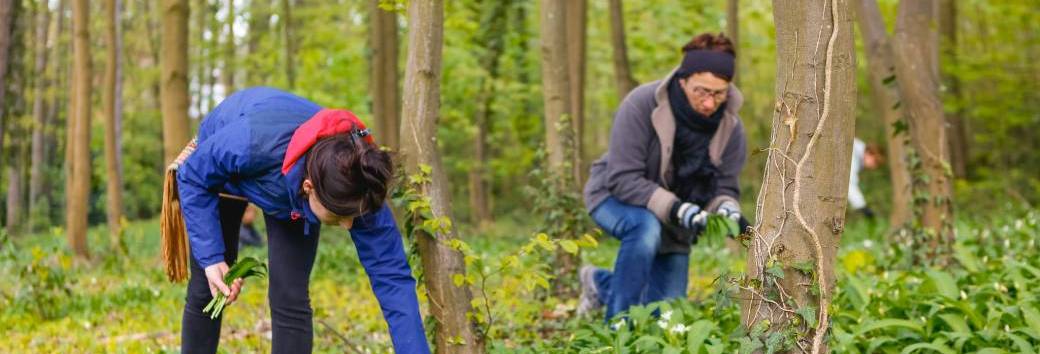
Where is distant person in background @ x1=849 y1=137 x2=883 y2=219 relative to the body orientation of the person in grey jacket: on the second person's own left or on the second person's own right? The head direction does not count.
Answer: on the second person's own left

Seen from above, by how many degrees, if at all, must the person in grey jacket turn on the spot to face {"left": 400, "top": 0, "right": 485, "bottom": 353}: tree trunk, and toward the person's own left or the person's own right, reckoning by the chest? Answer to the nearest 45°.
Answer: approximately 90° to the person's own right

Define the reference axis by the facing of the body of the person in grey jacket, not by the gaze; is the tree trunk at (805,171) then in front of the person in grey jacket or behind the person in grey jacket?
in front

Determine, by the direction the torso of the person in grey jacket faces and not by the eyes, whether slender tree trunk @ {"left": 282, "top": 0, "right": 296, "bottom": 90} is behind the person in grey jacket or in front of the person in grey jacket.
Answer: behind

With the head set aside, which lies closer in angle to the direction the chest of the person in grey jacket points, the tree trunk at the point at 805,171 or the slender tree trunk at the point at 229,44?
the tree trunk

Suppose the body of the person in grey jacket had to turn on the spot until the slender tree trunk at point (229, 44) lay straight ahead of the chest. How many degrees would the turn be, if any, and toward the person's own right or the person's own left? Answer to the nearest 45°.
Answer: approximately 180°

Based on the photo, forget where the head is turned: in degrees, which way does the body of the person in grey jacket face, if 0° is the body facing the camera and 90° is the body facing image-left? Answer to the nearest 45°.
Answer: approximately 315°

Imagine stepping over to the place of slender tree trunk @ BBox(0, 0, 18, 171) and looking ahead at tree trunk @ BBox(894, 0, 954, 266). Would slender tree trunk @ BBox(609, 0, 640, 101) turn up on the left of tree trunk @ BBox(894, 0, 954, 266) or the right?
left

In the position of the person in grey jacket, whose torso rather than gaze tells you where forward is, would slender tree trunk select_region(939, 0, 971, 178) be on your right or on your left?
on your left

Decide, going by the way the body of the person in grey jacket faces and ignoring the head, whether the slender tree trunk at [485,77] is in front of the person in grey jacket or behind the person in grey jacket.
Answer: behind
